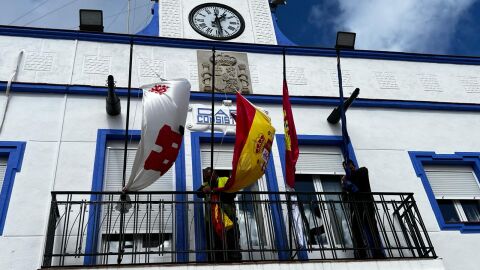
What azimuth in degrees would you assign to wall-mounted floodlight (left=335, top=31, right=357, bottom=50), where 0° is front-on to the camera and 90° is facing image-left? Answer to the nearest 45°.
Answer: approximately 0°

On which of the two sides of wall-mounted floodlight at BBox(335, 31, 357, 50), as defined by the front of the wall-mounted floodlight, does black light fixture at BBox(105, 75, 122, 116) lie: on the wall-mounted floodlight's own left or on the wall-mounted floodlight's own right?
on the wall-mounted floodlight's own right

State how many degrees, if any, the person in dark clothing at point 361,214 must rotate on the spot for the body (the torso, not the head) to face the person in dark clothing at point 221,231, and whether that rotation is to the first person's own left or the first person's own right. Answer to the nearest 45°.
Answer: approximately 45° to the first person's own left
